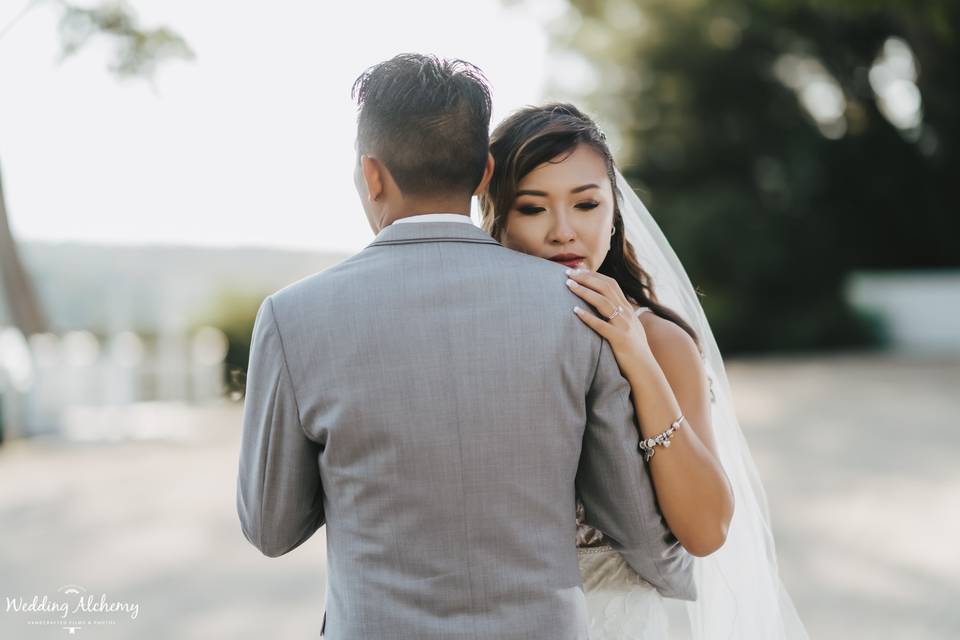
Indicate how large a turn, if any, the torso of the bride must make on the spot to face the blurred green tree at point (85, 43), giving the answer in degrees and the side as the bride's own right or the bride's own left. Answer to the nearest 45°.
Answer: approximately 90° to the bride's own right

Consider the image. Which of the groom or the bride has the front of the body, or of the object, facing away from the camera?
the groom

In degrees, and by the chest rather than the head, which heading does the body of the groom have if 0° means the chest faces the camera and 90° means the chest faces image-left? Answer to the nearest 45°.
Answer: approximately 180°

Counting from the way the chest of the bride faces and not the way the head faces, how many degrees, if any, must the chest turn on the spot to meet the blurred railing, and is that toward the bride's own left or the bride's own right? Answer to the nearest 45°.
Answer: approximately 90° to the bride's own right

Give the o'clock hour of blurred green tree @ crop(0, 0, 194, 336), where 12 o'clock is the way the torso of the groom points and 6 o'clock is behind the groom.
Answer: The blurred green tree is roughly at 11 o'clock from the groom.

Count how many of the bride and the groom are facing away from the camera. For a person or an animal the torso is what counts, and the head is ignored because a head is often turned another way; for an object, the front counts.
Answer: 1

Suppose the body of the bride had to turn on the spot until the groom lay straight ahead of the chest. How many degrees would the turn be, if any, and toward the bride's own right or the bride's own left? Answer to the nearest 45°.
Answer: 0° — they already face them

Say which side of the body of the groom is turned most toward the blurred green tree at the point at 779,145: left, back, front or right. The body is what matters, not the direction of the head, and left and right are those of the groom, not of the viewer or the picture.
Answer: front

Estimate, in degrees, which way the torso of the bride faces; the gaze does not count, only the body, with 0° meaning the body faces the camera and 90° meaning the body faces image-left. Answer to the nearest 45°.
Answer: approximately 45°

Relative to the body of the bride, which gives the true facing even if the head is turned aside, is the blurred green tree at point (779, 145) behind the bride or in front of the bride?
behind

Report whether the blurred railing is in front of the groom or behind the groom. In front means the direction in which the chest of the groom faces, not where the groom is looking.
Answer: in front

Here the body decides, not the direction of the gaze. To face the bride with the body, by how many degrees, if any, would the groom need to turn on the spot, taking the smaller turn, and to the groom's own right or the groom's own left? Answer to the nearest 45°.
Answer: approximately 45° to the groom's own right
